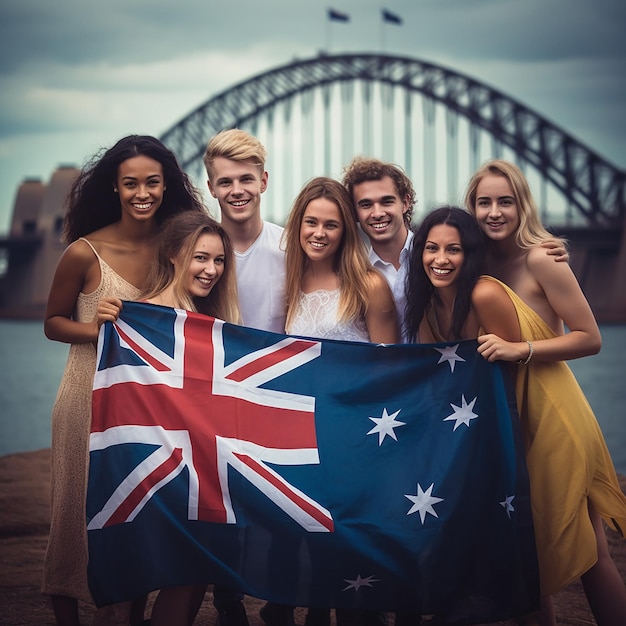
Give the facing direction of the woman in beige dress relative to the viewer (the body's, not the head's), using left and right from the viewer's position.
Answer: facing the viewer and to the right of the viewer

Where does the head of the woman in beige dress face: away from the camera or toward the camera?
toward the camera

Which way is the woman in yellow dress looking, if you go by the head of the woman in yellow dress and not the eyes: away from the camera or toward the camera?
toward the camera

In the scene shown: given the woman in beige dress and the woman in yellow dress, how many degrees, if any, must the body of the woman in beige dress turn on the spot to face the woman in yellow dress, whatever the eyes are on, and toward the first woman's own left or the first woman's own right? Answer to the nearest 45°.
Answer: approximately 45° to the first woman's own left

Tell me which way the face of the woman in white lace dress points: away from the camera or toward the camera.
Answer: toward the camera

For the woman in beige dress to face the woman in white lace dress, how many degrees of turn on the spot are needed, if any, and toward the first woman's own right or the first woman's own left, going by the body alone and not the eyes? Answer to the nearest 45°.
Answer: approximately 45° to the first woman's own left
